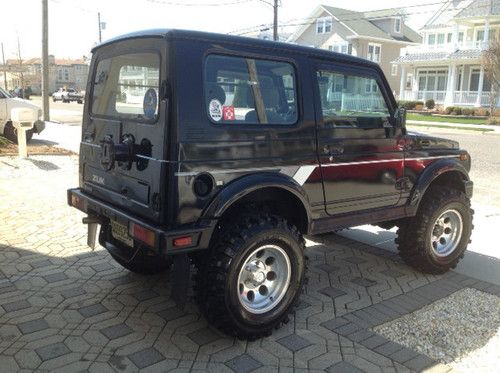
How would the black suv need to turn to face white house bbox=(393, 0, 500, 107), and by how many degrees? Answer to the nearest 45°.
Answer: approximately 45° to its left

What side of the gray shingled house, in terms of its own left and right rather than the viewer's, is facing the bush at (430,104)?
left

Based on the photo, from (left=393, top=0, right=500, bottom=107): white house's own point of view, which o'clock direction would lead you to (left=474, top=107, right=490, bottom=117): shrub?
The shrub is roughly at 10 o'clock from the white house.

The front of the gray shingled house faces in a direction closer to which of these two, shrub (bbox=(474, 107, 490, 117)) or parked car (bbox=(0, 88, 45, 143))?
the parked car

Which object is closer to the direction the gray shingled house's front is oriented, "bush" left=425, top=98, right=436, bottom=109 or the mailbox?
the mailbox

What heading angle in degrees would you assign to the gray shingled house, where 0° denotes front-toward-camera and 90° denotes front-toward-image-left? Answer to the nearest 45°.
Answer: approximately 45°

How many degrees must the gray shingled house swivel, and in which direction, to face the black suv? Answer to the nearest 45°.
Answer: approximately 45° to its left

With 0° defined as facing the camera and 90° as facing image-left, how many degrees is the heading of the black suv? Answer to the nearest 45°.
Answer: approximately 225°

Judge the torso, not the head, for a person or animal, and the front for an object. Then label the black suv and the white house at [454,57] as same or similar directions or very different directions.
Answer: very different directions
